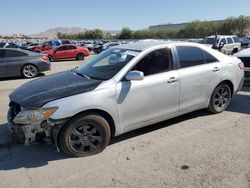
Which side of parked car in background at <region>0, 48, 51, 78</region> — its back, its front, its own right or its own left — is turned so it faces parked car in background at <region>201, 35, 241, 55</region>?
back

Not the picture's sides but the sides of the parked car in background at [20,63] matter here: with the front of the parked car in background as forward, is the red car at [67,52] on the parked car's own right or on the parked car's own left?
on the parked car's own right

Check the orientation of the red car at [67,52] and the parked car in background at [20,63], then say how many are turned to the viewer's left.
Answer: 2

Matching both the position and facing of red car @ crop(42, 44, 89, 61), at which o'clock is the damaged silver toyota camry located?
The damaged silver toyota camry is roughly at 9 o'clock from the red car.

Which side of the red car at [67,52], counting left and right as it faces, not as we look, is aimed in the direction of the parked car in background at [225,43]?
back

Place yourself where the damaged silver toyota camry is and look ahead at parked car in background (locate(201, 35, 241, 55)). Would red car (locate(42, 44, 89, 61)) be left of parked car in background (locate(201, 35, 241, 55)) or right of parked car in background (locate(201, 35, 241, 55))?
left

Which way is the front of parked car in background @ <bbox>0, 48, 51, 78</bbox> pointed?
to the viewer's left

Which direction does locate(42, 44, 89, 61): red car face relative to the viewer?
to the viewer's left

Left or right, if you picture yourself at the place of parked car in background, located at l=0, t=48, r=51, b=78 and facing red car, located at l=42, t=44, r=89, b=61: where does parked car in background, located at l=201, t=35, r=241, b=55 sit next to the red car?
right
